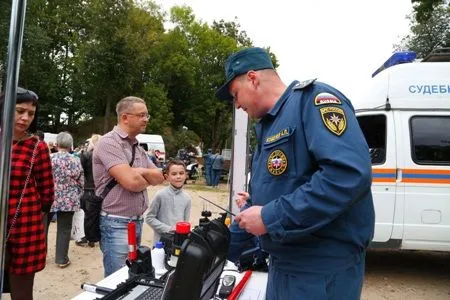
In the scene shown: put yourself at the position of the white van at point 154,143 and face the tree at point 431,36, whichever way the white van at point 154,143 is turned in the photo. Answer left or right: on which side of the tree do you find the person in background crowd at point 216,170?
right

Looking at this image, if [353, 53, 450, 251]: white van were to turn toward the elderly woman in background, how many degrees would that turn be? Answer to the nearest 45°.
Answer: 0° — it already faces them

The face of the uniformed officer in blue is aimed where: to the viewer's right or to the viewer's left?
to the viewer's left

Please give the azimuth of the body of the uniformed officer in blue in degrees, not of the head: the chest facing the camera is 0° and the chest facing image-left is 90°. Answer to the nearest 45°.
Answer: approximately 90°

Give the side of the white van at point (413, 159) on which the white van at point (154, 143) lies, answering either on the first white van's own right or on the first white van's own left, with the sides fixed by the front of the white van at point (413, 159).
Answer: on the first white van's own right

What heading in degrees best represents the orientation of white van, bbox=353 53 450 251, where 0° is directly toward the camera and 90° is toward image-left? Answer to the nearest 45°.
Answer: approximately 90°

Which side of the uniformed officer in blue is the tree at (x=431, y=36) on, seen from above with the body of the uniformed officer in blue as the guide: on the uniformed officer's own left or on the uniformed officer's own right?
on the uniformed officer's own right

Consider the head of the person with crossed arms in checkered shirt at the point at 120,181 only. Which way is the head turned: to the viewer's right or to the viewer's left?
to the viewer's right

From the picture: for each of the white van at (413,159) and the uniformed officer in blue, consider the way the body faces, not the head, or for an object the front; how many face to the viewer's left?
2
